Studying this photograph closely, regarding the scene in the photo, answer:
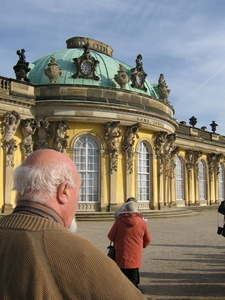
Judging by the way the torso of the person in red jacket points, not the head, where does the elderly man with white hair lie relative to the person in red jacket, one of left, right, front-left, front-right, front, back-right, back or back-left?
back

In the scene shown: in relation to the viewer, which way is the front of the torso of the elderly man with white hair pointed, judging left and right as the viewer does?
facing away from the viewer and to the right of the viewer

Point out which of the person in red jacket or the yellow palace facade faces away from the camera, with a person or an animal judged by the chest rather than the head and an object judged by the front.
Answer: the person in red jacket

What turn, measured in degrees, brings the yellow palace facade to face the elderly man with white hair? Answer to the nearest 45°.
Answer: approximately 45° to its right

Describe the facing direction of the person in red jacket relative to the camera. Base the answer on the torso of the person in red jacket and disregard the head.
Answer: away from the camera

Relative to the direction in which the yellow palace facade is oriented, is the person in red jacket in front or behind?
in front

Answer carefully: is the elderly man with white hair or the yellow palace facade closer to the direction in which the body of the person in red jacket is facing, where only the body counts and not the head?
the yellow palace facade

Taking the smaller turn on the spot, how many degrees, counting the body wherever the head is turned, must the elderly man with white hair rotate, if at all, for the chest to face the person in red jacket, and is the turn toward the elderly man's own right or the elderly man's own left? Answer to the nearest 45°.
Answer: approximately 45° to the elderly man's own left

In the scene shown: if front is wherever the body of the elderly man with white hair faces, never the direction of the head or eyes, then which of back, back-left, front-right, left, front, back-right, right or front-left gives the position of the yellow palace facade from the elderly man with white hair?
front-left

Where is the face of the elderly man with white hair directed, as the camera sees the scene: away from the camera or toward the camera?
away from the camera

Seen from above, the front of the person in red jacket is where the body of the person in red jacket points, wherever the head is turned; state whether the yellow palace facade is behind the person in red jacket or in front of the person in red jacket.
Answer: in front

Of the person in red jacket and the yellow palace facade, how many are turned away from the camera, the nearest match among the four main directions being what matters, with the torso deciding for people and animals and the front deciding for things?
1
